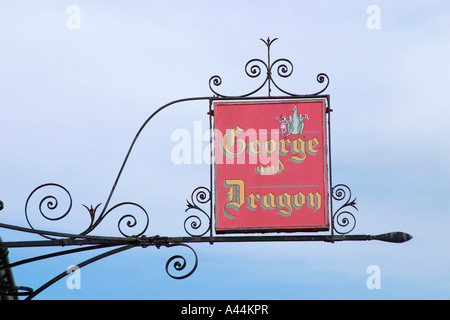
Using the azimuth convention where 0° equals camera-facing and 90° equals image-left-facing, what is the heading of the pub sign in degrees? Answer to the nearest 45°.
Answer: approximately 0°
